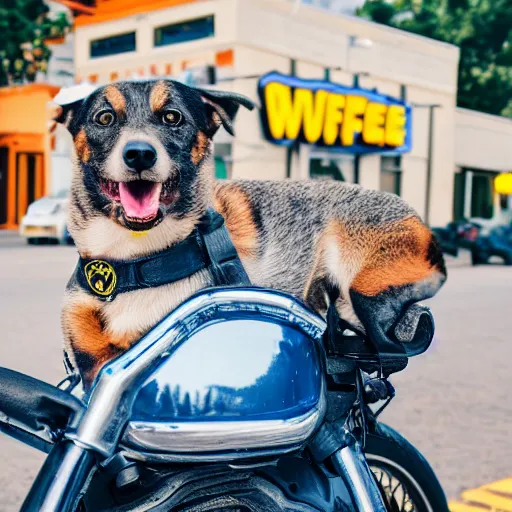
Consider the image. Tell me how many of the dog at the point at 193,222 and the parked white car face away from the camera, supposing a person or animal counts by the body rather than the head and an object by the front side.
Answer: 0

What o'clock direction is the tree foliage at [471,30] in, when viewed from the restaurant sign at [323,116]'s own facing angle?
The tree foliage is roughly at 8 o'clock from the restaurant sign.

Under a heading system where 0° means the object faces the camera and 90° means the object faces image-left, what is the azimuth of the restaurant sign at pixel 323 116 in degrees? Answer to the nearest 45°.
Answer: approximately 315°

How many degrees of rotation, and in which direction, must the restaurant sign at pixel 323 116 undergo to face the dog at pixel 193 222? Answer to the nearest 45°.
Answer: approximately 45° to its right

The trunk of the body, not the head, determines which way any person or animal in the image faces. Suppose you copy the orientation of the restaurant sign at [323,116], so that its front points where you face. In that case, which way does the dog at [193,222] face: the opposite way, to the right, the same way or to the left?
to the right

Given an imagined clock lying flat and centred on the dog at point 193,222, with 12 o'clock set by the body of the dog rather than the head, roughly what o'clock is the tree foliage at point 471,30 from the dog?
The tree foliage is roughly at 5 o'clock from the dog.

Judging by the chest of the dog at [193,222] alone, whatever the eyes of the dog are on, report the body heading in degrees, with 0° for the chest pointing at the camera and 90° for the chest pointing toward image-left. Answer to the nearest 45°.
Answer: approximately 45°

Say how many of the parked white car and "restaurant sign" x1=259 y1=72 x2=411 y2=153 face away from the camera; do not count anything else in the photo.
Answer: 0
